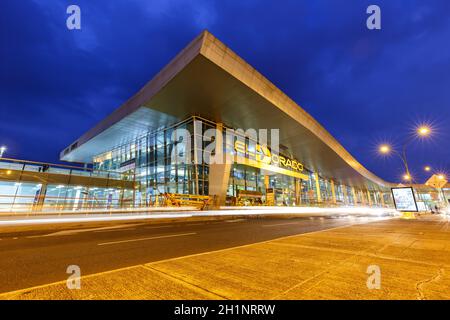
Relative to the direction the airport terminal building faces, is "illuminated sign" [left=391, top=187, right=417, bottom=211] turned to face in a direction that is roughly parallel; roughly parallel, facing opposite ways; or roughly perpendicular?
roughly perpendicular

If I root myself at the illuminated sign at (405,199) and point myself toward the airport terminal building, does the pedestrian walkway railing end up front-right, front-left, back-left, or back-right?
front-left

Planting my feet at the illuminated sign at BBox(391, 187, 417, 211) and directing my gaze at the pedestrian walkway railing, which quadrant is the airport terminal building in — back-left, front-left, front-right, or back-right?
front-right

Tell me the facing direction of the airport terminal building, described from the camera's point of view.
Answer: facing the viewer and to the right of the viewer

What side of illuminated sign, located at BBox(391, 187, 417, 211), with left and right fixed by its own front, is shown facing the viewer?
front

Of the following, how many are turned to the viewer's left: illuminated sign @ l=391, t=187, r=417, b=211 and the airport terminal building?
0

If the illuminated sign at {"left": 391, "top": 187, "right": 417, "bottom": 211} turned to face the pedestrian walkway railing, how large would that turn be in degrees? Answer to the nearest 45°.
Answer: approximately 45° to its right
